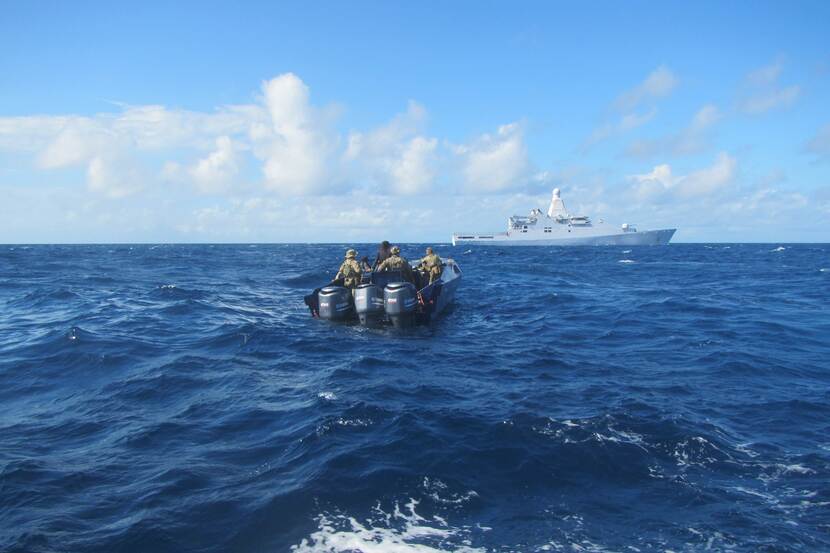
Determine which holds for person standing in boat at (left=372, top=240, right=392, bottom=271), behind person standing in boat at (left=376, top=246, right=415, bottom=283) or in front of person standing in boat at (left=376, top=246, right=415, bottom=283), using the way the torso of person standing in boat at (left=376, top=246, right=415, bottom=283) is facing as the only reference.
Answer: in front

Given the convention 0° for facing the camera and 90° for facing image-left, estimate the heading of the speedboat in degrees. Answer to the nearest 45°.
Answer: approximately 225°

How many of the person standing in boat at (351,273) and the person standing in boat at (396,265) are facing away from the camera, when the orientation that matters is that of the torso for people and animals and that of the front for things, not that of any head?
2

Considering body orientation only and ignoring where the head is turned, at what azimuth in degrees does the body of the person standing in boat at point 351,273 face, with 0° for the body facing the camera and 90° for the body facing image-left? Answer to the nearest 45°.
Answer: approximately 180°

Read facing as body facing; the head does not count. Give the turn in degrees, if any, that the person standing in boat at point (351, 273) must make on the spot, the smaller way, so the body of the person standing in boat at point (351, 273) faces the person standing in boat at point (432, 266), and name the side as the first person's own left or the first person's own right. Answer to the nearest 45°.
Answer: approximately 90° to the first person's own right

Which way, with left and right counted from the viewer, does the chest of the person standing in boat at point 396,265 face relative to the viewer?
facing away from the viewer

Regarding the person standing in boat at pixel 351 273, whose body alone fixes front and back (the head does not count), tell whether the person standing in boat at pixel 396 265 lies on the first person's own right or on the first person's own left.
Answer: on the first person's own right

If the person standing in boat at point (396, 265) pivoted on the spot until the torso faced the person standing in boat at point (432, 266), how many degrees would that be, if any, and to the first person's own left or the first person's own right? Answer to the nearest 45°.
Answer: approximately 45° to the first person's own right
